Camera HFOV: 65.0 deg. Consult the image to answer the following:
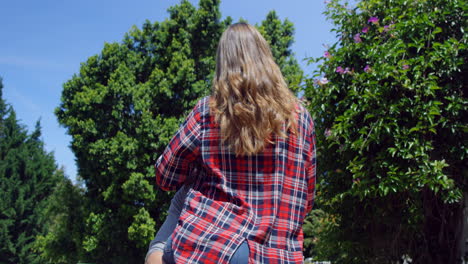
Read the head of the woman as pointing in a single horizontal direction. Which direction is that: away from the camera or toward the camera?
away from the camera

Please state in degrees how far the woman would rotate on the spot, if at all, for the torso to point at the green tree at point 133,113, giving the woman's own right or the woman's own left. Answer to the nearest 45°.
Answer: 0° — they already face it

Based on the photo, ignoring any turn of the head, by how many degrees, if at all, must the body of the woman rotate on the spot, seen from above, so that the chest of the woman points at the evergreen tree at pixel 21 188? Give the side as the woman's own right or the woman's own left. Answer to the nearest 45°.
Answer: approximately 45° to the woman's own left

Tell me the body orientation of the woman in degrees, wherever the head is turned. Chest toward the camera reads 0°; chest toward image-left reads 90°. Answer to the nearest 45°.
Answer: approximately 180°

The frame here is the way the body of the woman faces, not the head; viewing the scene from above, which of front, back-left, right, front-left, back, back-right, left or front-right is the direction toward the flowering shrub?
front-right
